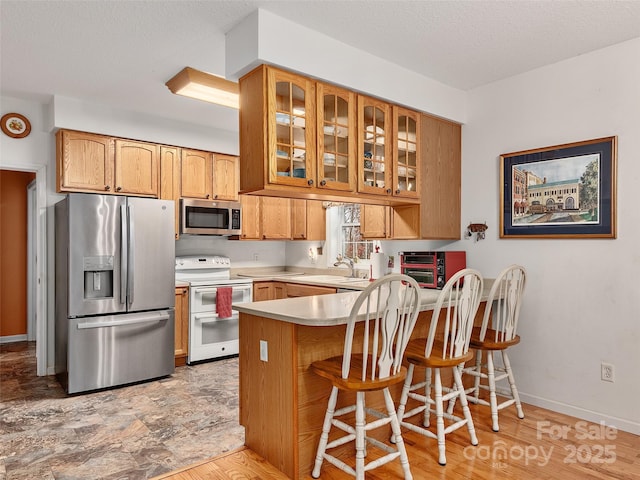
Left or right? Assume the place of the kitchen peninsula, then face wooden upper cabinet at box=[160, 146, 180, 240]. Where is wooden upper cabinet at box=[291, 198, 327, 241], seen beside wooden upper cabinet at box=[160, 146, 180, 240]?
right

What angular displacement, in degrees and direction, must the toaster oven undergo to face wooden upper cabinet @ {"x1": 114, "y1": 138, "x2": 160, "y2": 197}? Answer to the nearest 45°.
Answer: approximately 45° to its right

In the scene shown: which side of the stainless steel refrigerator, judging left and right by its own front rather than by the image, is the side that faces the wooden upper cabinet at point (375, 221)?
left

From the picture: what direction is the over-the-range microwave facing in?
toward the camera

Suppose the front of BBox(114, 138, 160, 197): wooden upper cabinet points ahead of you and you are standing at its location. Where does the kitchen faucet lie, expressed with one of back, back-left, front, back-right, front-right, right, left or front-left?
front-left

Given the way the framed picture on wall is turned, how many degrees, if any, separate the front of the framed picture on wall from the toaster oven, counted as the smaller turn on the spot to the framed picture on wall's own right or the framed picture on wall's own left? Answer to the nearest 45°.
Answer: approximately 45° to the framed picture on wall's own right

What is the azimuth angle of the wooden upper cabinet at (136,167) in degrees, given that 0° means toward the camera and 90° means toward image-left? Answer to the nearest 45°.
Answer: approximately 315°

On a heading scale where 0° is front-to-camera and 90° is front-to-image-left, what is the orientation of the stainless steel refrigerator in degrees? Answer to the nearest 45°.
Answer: approximately 0°

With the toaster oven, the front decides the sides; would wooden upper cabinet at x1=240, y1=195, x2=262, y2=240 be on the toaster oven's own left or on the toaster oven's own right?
on the toaster oven's own right

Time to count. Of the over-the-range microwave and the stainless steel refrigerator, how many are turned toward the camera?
2
